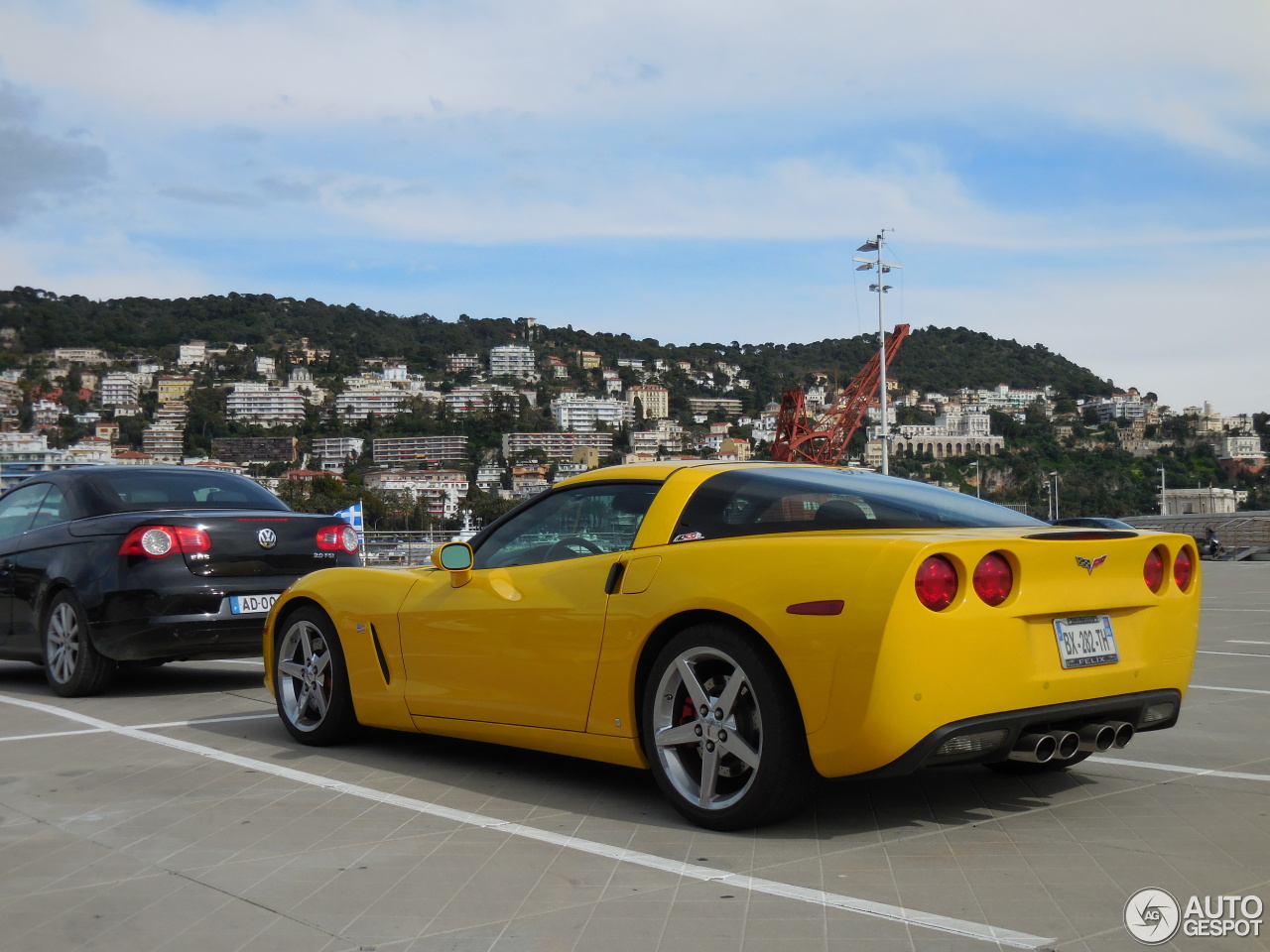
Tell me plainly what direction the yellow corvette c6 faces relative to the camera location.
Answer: facing away from the viewer and to the left of the viewer

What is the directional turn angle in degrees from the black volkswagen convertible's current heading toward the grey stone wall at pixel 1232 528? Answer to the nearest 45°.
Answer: approximately 90° to its right

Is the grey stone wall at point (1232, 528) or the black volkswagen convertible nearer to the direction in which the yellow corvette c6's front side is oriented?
the black volkswagen convertible

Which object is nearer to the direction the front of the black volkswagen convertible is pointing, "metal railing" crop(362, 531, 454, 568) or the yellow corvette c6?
the metal railing

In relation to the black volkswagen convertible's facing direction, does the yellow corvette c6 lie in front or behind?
behind

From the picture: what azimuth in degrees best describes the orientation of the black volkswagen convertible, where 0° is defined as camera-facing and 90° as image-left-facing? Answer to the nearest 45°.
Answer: approximately 135°
